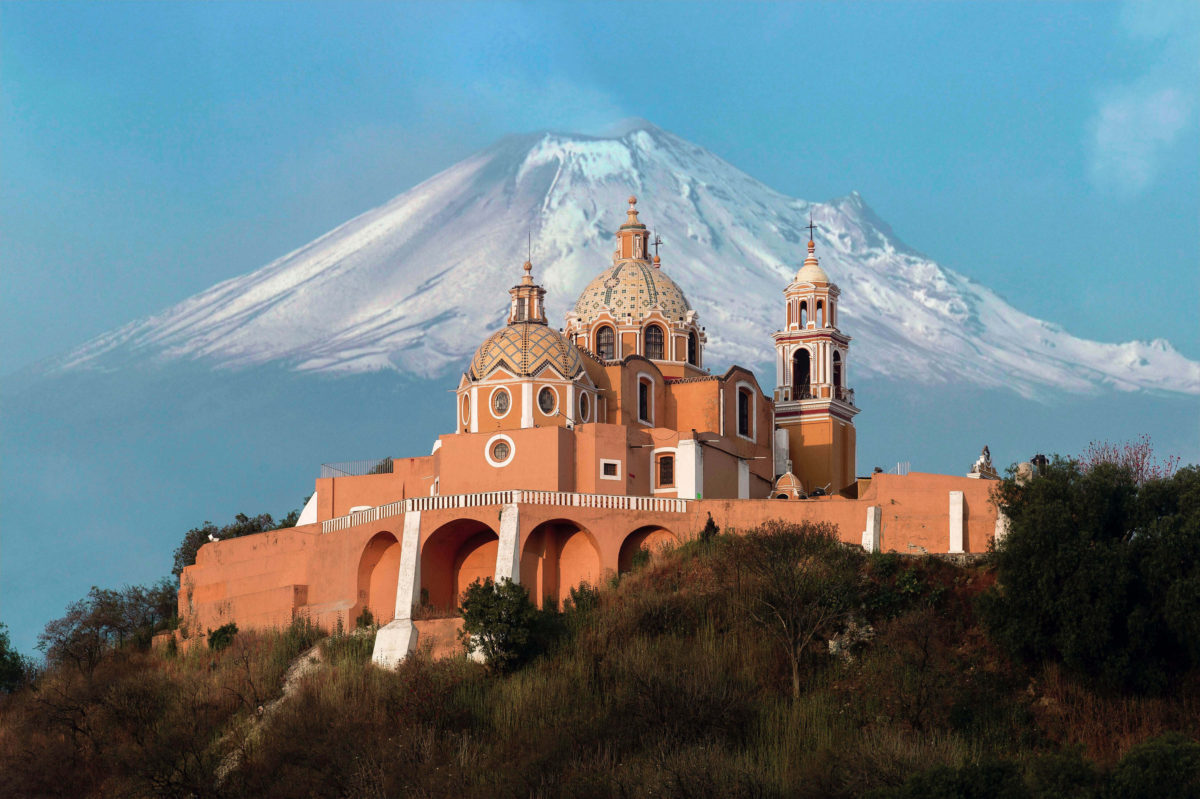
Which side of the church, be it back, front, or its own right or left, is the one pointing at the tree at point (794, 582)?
right

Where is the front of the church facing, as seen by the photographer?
facing away from the viewer and to the right of the viewer

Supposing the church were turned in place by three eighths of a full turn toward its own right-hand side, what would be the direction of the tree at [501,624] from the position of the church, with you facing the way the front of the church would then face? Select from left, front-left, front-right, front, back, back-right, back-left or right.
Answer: front
